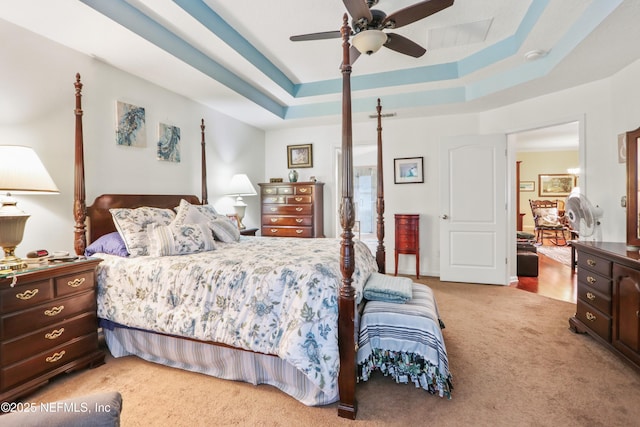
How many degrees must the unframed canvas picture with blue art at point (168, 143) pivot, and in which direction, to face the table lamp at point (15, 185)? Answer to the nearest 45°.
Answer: approximately 90° to its right

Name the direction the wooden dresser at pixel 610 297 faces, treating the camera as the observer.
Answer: facing the viewer and to the left of the viewer

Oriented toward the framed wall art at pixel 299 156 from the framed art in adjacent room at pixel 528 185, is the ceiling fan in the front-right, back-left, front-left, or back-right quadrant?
front-left

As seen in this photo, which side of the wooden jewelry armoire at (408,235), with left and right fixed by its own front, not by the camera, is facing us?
front

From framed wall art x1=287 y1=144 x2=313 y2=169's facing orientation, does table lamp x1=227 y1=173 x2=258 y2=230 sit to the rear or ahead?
ahead

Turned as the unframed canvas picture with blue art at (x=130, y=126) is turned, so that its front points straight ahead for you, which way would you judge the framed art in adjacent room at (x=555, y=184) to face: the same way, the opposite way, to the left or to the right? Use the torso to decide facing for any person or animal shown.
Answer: to the right

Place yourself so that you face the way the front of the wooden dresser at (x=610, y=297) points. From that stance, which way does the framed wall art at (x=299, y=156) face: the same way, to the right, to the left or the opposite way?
to the left

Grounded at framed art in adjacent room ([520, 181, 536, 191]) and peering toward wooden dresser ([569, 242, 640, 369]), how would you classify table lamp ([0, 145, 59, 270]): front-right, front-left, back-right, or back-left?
front-right

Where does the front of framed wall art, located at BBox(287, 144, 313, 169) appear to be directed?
toward the camera

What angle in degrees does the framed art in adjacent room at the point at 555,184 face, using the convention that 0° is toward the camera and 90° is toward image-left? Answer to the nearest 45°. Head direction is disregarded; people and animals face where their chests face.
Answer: approximately 0°

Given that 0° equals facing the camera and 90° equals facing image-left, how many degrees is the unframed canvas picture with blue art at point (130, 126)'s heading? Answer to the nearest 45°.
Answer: approximately 315°

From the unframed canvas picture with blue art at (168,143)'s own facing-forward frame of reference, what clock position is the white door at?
The white door is roughly at 11 o'clock from the unframed canvas picture with blue art.

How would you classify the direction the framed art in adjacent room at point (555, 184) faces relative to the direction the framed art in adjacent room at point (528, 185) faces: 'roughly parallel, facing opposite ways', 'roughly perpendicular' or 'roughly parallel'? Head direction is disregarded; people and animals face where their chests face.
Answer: roughly parallel

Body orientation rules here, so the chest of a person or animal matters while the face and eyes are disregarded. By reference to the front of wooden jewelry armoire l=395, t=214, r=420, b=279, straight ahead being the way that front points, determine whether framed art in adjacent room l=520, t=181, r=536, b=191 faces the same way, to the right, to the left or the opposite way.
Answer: the same way

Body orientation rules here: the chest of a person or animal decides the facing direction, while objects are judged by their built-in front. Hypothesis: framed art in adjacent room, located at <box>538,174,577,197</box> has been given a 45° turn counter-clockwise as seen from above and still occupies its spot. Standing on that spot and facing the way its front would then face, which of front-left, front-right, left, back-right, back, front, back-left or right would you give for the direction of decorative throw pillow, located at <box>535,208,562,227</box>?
front-right

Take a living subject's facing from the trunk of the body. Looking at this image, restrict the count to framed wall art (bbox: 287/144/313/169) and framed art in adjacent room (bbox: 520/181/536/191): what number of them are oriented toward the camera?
2

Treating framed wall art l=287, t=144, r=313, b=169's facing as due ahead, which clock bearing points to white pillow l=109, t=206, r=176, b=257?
The white pillow is roughly at 1 o'clock from the framed wall art.

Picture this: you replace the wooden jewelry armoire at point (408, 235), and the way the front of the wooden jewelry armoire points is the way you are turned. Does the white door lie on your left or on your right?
on your left

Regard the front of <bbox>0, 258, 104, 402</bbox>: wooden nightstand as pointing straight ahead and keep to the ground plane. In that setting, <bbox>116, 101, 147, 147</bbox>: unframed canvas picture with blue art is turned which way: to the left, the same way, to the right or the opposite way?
the same way

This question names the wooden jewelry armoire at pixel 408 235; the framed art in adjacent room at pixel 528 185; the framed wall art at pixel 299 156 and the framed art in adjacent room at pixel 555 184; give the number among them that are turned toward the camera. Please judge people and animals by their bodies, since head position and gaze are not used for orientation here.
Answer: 4
